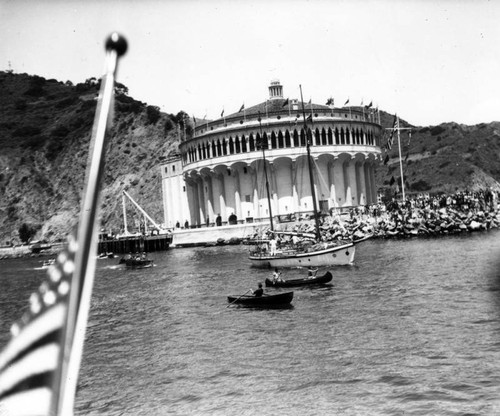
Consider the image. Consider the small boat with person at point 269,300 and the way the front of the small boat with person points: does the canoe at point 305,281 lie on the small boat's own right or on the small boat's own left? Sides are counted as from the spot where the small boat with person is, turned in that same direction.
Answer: on the small boat's own left

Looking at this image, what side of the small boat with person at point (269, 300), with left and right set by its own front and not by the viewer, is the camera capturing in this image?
right
